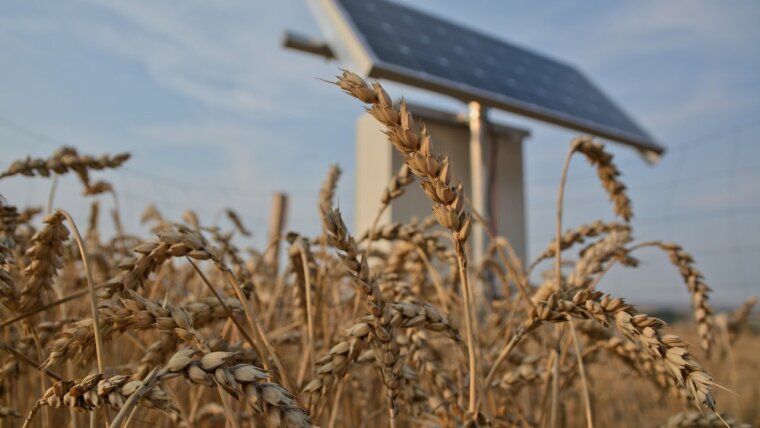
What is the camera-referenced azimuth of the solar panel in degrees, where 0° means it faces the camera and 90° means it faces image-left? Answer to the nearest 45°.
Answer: approximately 315°
